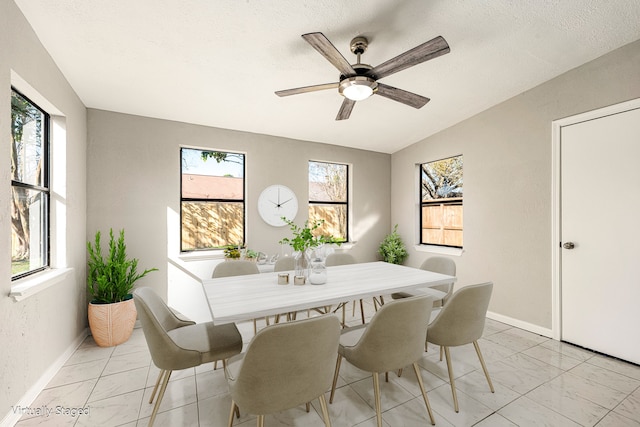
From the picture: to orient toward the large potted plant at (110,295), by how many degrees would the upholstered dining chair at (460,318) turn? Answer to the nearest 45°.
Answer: approximately 45° to its left

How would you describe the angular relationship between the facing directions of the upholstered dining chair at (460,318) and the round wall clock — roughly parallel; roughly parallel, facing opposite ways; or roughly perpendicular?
roughly parallel, facing opposite ways

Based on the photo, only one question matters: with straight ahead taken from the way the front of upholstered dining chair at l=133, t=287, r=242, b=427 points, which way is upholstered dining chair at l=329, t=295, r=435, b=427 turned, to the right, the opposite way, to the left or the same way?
to the left

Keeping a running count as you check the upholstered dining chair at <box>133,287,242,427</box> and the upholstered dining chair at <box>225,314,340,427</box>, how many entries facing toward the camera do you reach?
0

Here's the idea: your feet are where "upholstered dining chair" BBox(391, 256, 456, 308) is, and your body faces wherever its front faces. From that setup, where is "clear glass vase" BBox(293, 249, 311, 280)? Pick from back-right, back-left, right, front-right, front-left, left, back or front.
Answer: front

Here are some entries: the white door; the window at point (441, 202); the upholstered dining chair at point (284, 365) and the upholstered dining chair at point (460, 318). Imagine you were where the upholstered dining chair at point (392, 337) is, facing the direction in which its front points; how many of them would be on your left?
1

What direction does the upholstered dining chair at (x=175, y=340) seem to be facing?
to the viewer's right

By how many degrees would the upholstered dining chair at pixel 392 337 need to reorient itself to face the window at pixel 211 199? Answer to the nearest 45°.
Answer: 0° — it already faces it

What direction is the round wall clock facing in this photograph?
toward the camera

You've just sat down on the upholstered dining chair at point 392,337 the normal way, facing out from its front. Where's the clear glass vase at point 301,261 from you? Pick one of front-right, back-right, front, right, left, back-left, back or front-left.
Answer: front

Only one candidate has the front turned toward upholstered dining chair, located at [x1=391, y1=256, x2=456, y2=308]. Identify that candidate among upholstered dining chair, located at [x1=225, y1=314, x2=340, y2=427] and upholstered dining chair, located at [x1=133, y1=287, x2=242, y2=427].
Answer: upholstered dining chair, located at [x1=133, y1=287, x2=242, y2=427]

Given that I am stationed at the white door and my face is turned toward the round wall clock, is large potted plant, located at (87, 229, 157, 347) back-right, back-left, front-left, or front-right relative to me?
front-left

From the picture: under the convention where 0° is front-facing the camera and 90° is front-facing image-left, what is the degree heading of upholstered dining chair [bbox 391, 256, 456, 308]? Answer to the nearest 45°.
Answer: approximately 45°

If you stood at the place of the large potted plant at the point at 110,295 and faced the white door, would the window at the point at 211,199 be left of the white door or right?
left

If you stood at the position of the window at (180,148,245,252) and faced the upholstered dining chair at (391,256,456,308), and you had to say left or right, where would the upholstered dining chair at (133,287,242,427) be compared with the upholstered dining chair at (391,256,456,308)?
right

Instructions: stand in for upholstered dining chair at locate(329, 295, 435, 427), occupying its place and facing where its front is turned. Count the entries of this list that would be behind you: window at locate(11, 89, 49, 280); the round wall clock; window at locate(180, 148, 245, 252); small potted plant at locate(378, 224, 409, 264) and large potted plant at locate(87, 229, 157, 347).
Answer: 0

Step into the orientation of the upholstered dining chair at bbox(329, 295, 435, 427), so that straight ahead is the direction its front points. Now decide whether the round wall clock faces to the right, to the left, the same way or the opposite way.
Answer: the opposite way

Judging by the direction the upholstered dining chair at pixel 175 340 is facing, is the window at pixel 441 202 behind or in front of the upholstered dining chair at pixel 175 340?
in front
